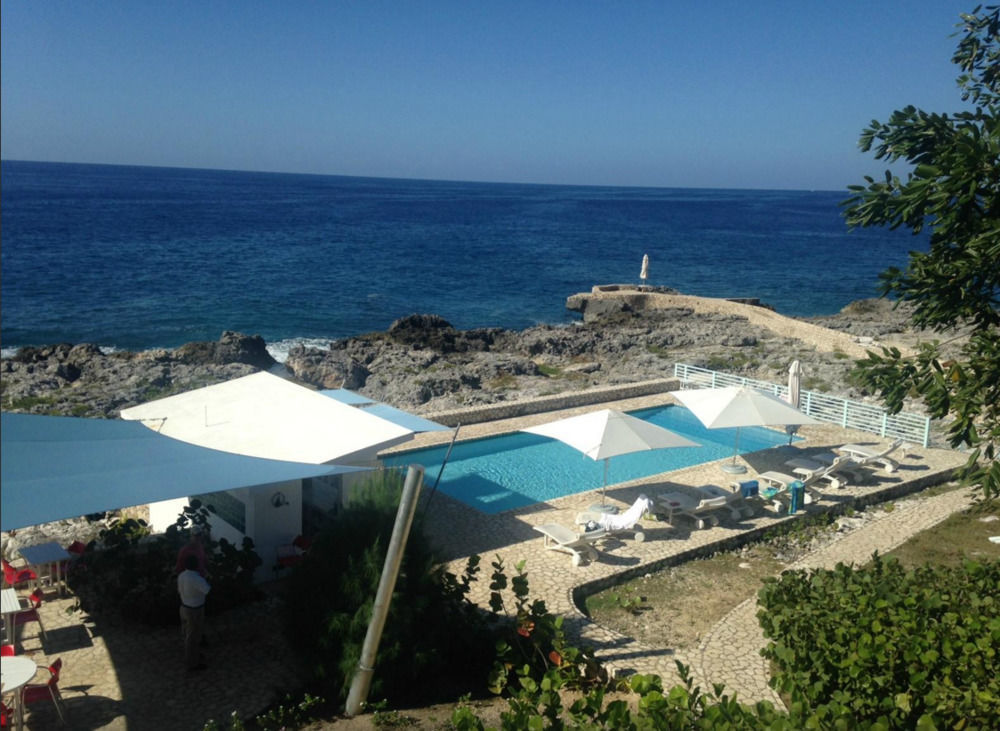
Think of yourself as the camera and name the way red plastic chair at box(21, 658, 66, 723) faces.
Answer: facing to the left of the viewer

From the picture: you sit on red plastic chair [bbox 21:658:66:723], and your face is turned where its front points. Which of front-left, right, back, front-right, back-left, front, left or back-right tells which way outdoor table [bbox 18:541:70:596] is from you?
right

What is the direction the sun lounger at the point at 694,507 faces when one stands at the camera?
facing away from the viewer and to the left of the viewer

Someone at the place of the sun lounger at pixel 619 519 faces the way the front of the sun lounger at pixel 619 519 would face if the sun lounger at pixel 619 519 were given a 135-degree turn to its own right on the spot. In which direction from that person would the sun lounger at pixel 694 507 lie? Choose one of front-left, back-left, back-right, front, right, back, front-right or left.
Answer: front

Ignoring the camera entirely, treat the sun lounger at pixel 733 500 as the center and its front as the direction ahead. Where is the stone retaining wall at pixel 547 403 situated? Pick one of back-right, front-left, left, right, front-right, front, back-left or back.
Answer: front

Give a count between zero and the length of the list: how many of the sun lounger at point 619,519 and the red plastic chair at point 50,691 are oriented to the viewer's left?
2

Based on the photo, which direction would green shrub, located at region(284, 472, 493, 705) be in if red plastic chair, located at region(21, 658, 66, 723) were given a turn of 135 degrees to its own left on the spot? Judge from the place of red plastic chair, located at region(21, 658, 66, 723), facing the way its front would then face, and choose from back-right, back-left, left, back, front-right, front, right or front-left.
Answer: front-left

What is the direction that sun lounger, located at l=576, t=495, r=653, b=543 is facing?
to the viewer's left

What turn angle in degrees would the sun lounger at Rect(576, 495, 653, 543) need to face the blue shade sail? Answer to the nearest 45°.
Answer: approximately 45° to its left

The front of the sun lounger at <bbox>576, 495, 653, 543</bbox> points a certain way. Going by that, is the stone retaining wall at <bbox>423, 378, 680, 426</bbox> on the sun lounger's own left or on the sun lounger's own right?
on the sun lounger's own right

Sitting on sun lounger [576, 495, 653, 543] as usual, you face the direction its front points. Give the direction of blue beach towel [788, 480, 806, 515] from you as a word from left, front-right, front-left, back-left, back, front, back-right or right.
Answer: back-right

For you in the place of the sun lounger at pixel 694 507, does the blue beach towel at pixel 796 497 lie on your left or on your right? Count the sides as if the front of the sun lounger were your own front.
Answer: on your right

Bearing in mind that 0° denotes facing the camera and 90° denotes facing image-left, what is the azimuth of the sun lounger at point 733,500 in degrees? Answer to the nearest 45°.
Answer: approximately 135°

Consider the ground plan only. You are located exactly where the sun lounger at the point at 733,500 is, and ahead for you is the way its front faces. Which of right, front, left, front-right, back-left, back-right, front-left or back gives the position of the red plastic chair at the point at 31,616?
left

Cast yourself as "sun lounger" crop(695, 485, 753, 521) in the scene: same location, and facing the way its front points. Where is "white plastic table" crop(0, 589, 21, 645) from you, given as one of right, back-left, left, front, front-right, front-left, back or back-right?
left

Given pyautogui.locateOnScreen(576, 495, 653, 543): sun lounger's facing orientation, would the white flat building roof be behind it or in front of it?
in front
